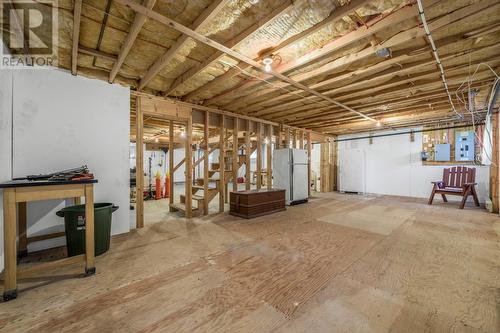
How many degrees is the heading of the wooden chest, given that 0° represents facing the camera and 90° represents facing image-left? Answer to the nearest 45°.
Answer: approximately 315°

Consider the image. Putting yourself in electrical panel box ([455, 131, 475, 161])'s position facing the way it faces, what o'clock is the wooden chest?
The wooden chest is roughly at 1 o'clock from the electrical panel box.

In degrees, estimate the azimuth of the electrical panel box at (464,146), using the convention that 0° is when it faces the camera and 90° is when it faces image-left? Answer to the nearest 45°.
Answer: approximately 0°

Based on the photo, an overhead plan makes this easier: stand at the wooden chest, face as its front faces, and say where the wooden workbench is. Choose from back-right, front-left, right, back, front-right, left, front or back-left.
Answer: right

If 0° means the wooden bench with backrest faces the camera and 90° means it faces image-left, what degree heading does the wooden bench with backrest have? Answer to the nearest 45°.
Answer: approximately 45°

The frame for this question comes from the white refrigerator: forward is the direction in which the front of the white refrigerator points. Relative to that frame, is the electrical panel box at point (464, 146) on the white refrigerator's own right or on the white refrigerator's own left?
on the white refrigerator's own left

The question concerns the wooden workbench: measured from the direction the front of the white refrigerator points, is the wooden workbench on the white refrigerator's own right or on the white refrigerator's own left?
on the white refrigerator's own right

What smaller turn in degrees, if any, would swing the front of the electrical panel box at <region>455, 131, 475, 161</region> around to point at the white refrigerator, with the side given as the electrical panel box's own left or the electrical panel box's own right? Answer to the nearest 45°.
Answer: approximately 45° to the electrical panel box's own right

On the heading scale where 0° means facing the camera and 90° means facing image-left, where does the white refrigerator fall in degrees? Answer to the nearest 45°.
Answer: approximately 315°

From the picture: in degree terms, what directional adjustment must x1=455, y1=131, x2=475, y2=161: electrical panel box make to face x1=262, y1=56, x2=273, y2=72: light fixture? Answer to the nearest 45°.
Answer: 0° — it already faces it

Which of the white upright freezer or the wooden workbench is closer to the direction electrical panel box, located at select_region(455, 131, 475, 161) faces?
the wooden workbench
